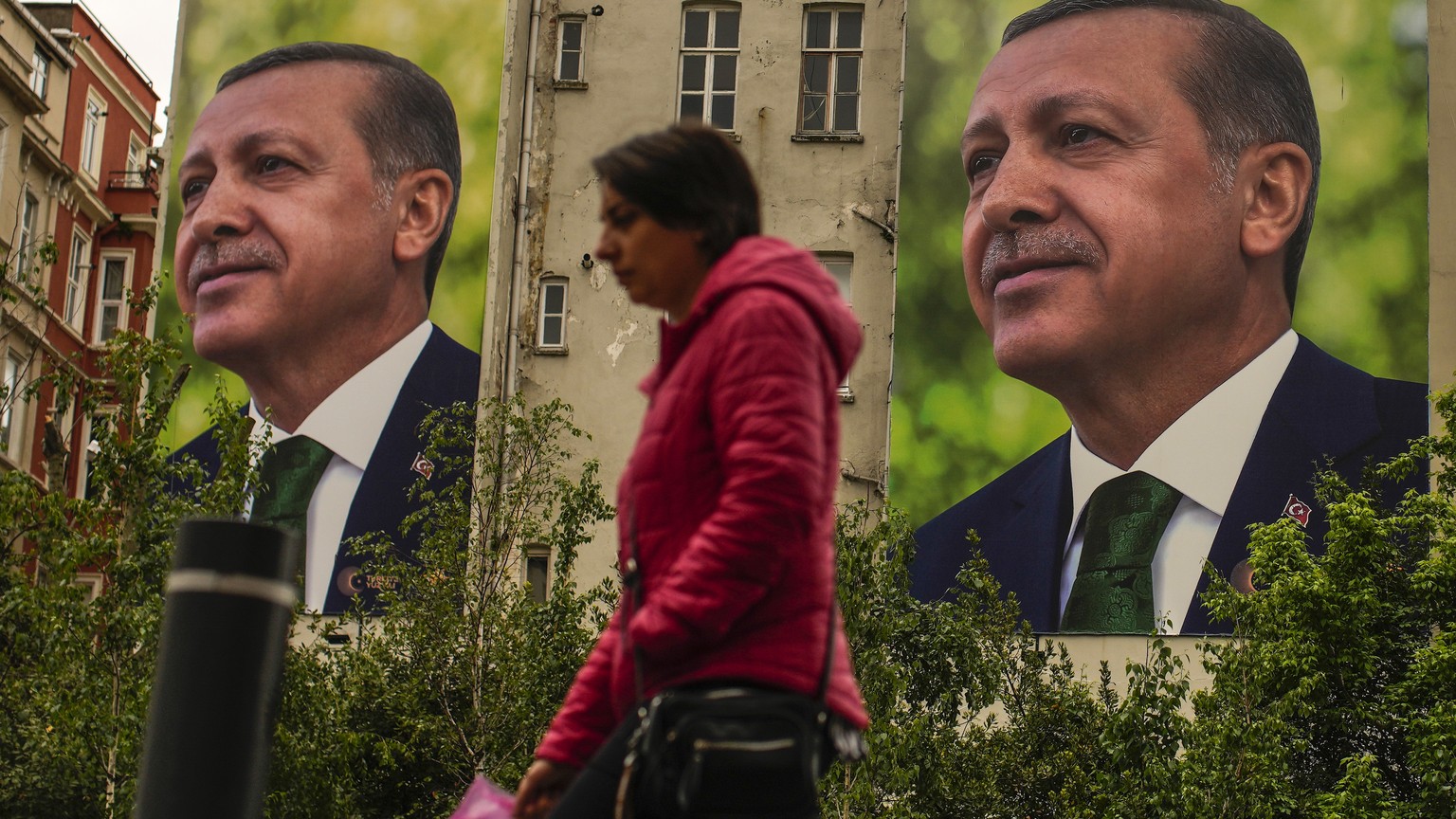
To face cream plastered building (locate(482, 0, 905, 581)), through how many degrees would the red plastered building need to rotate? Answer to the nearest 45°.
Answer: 0° — it already faces it

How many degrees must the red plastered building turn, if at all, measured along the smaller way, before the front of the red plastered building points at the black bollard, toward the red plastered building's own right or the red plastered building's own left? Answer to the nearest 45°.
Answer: approximately 45° to the red plastered building's own right

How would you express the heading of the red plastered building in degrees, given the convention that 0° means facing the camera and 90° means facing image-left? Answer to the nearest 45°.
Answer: approximately 315°

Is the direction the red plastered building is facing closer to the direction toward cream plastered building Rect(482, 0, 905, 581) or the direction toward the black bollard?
the cream plastered building
